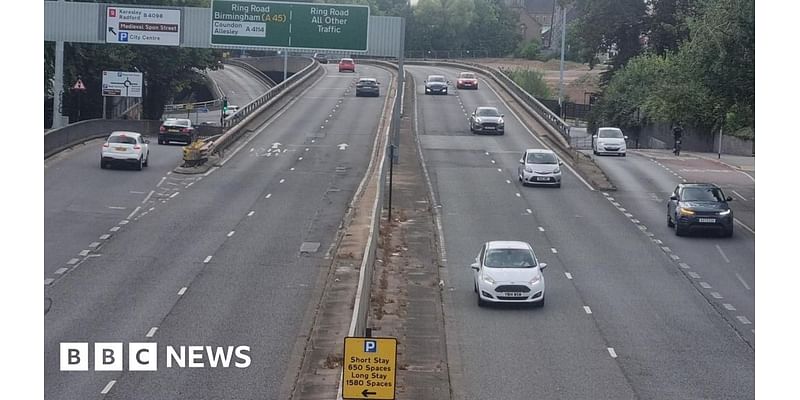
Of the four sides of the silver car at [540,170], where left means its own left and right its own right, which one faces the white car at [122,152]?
right

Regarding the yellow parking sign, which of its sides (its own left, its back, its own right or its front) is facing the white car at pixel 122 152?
back

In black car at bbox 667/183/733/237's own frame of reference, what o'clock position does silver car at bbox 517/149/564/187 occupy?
The silver car is roughly at 5 o'clock from the black car.

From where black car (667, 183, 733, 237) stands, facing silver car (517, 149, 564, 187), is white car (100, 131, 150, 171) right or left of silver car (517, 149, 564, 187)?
left

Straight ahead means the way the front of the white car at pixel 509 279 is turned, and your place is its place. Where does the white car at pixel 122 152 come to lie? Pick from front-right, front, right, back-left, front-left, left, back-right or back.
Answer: back-right

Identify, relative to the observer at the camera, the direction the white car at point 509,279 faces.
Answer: facing the viewer

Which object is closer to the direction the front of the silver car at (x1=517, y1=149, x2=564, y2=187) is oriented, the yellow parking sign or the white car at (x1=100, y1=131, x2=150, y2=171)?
the yellow parking sign

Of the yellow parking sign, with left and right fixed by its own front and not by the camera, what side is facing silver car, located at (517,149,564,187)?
back

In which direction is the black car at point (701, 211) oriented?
toward the camera

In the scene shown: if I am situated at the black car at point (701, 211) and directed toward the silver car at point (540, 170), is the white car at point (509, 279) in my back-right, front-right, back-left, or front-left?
back-left

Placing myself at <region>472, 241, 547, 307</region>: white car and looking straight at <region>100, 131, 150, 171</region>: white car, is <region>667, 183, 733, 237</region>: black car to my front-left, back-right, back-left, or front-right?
front-right

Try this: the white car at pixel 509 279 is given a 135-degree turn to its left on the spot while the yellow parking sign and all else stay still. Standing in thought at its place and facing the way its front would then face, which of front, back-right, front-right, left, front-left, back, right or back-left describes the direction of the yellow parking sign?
back-right

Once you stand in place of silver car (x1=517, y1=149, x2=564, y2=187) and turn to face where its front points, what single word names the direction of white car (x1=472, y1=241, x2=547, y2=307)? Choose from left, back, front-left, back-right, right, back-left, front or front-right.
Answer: front

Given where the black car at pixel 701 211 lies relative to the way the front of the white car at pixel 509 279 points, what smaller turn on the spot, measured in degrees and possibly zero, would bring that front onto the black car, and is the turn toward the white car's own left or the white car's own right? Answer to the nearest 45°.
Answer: approximately 135° to the white car's own left

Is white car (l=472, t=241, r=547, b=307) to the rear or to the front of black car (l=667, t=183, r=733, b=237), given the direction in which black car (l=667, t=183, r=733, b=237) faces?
to the front

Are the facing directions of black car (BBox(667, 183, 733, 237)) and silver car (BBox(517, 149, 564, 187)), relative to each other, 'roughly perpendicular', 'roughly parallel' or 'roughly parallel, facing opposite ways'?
roughly parallel

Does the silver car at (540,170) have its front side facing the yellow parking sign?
yes

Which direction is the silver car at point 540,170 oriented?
toward the camera

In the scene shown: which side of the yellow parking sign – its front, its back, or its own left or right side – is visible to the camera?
front
